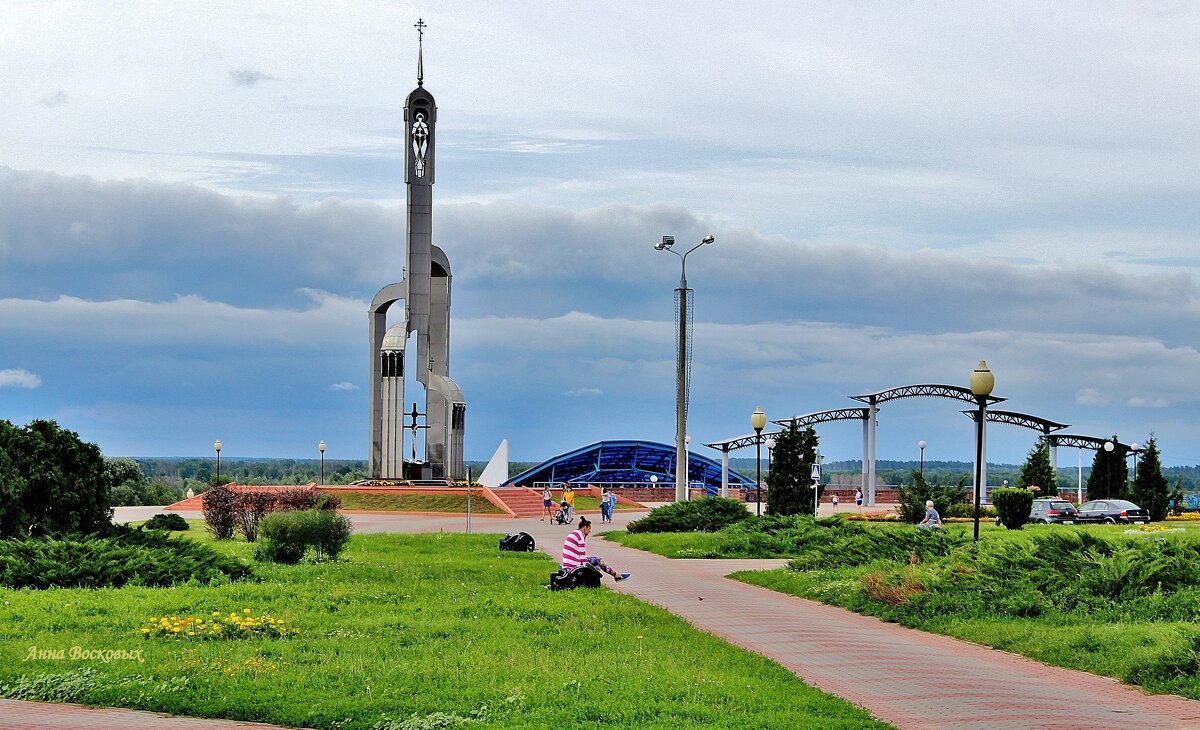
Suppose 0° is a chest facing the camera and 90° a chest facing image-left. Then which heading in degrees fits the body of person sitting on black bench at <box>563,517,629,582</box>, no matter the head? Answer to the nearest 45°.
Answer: approximately 270°

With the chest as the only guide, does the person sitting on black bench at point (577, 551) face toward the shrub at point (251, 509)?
no

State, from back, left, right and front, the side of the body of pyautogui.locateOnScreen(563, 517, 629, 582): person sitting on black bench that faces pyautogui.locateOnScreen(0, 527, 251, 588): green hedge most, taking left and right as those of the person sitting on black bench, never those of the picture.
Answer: back

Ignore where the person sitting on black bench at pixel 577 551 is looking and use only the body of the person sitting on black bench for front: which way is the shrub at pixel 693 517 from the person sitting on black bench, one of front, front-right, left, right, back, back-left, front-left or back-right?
left

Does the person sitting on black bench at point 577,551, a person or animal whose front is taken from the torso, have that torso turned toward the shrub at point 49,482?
no

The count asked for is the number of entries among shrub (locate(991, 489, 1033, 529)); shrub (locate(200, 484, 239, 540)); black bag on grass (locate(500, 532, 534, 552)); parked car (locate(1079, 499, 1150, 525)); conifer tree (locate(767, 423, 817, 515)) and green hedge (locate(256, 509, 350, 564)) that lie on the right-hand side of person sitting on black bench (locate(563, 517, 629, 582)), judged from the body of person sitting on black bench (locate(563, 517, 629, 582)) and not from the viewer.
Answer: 0

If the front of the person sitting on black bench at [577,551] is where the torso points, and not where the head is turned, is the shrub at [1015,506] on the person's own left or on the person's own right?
on the person's own left

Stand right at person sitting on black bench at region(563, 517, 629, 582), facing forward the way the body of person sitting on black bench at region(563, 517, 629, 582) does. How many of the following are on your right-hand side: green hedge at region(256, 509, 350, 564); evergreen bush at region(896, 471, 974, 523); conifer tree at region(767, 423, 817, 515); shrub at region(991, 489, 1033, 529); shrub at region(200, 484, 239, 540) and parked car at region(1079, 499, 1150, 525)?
0

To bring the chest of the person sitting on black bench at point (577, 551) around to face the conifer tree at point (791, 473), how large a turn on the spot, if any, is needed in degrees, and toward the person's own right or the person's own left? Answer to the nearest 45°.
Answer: approximately 90° to the person's own left

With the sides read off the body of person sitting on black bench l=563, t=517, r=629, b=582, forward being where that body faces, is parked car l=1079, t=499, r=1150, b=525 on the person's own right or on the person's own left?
on the person's own left

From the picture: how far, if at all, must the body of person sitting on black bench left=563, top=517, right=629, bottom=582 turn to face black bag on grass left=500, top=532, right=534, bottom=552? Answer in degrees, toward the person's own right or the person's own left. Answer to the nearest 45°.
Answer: approximately 90° to the person's own left
